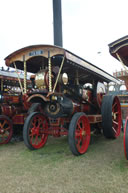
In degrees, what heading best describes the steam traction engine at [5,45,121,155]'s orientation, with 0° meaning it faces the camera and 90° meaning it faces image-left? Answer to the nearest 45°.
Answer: approximately 45°

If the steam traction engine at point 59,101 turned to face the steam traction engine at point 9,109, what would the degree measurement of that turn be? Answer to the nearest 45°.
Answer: approximately 90° to its right
